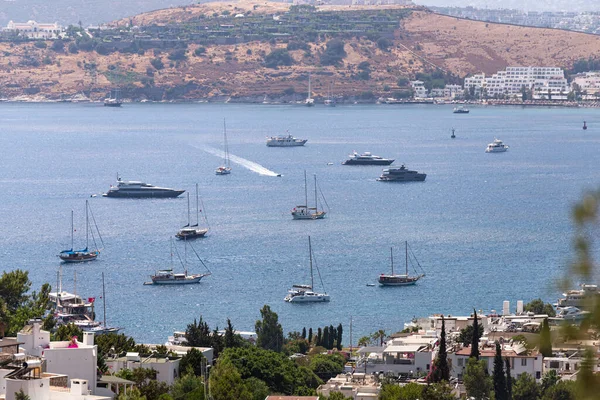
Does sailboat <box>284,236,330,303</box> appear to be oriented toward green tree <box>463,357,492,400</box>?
no
